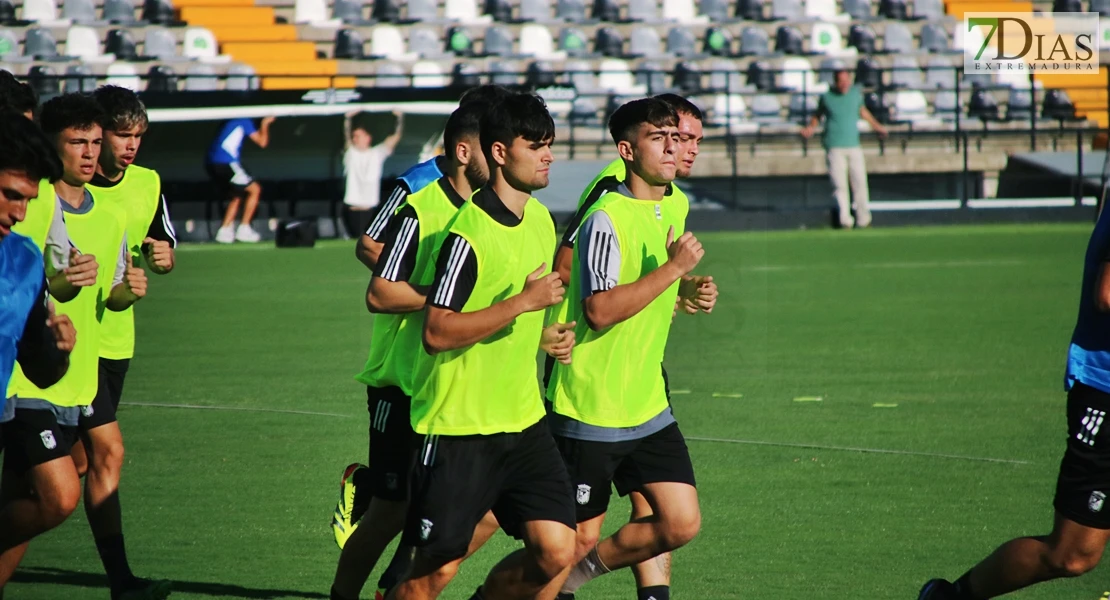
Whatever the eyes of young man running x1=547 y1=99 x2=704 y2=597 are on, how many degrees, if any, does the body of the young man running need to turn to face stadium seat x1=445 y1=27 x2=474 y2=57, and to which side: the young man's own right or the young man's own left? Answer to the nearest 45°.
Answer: approximately 135° to the young man's own left

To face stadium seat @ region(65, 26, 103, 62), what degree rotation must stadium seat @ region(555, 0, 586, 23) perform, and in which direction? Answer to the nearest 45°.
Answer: approximately 45° to its right

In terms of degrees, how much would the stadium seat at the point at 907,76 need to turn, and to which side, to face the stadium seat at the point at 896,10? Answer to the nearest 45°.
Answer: approximately 180°

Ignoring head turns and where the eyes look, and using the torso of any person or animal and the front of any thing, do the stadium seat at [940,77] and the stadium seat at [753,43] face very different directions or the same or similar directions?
same or similar directions

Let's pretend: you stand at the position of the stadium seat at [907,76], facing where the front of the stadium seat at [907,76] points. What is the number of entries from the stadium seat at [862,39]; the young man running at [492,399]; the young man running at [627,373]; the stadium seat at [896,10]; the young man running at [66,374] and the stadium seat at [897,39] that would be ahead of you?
3

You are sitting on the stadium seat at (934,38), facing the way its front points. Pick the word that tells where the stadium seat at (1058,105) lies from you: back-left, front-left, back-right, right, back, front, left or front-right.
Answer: front

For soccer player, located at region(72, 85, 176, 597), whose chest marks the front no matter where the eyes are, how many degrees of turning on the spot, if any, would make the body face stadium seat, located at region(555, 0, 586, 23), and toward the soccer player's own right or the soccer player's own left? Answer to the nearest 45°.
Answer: approximately 135° to the soccer player's own left

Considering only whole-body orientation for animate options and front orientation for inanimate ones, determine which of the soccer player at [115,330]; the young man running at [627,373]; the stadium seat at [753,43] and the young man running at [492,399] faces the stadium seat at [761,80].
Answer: the stadium seat at [753,43]

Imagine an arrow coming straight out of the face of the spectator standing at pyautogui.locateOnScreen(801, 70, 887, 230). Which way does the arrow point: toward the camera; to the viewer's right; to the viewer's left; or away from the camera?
toward the camera

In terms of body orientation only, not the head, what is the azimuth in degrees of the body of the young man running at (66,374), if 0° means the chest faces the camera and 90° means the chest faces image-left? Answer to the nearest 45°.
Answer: approximately 315°

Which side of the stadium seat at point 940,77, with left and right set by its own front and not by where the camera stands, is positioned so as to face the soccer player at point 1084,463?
front

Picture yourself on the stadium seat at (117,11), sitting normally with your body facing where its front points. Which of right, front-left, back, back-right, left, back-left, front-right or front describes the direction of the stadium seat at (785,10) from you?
left

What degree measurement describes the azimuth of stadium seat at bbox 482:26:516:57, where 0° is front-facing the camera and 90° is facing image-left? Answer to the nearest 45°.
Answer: approximately 0°

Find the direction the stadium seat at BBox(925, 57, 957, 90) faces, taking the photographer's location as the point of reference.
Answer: facing the viewer

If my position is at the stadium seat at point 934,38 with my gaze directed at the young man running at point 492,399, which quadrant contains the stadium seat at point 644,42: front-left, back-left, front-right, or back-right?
front-right

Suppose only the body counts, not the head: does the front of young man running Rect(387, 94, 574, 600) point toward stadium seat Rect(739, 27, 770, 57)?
no

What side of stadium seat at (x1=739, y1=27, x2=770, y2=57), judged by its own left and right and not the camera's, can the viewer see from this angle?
front

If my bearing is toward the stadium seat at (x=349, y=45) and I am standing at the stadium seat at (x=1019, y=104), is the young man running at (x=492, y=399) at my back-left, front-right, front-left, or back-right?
front-left

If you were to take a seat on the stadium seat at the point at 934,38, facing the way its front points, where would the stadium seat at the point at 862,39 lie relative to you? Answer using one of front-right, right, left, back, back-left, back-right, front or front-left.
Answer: right
